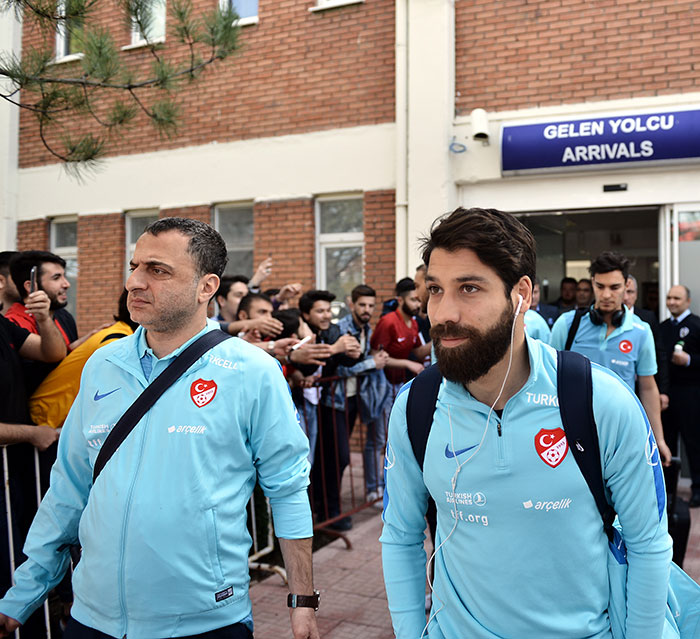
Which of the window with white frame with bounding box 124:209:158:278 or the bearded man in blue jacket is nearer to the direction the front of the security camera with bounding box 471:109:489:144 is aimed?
the bearded man in blue jacket

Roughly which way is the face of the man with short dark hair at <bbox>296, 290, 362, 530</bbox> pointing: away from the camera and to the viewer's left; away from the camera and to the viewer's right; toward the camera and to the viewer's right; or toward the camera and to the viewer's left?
toward the camera and to the viewer's right

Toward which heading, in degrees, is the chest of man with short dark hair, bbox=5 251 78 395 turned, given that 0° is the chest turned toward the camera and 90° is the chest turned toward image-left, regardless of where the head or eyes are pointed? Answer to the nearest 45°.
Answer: approximately 270°

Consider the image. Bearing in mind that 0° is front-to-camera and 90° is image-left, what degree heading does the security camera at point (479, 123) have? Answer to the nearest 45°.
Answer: approximately 0°

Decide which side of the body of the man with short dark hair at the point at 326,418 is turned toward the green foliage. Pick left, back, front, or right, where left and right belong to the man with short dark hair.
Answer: right

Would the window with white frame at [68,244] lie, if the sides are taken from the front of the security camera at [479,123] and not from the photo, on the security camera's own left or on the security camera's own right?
on the security camera's own right
